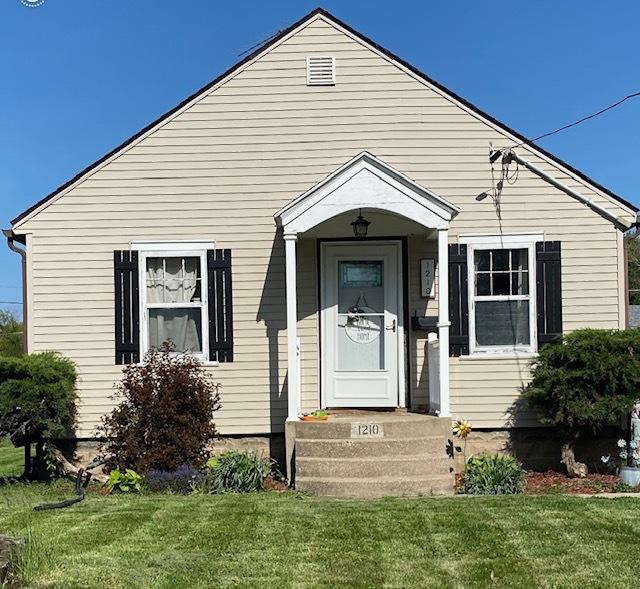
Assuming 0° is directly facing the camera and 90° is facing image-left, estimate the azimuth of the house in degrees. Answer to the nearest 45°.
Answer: approximately 0°

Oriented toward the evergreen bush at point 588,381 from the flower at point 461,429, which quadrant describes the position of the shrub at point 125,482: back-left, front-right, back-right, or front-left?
back-right

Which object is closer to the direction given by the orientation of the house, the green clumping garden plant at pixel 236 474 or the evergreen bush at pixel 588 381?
the green clumping garden plant
